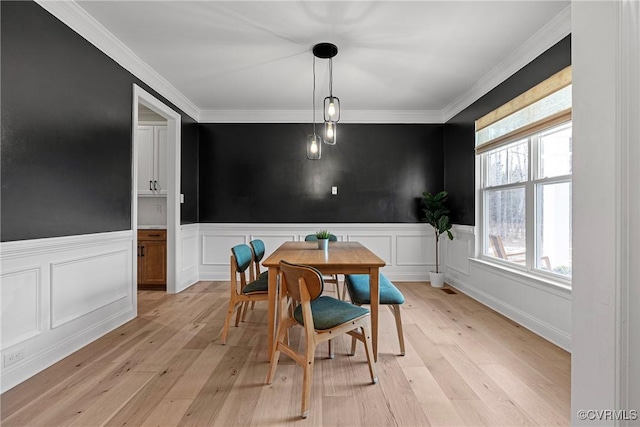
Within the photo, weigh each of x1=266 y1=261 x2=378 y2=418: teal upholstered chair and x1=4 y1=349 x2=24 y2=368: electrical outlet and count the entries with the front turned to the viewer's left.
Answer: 0

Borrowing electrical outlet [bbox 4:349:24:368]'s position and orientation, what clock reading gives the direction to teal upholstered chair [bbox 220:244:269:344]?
The teal upholstered chair is roughly at 11 o'clock from the electrical outlet.

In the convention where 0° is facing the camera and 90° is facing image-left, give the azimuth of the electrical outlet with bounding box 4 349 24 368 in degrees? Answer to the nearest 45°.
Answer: approximately 315°

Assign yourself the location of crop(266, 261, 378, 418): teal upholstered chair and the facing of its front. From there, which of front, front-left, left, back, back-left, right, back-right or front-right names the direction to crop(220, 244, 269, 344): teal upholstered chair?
left

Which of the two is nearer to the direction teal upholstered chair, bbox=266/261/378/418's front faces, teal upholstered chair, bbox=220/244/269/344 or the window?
the window

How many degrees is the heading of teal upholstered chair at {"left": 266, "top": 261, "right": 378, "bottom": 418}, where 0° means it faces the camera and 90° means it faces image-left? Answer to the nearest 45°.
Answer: approximately 225°

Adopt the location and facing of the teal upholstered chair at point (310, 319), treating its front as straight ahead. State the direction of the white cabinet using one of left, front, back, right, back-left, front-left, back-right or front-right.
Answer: left

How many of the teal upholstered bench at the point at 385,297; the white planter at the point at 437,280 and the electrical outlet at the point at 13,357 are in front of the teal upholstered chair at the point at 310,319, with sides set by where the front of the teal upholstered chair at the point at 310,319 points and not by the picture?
2
